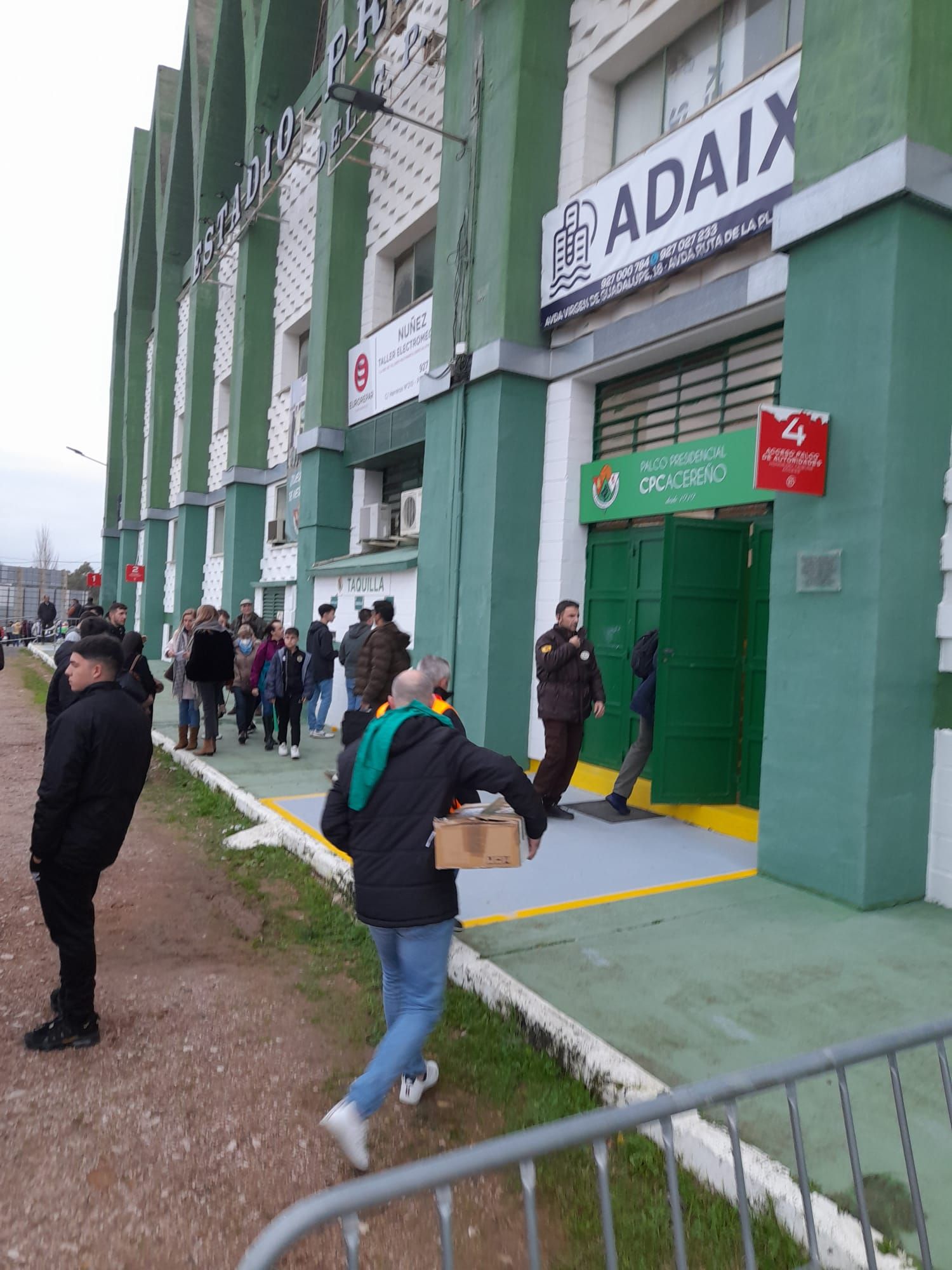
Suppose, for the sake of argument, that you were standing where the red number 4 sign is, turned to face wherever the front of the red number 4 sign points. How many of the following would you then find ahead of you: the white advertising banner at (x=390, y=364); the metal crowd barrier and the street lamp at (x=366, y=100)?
1

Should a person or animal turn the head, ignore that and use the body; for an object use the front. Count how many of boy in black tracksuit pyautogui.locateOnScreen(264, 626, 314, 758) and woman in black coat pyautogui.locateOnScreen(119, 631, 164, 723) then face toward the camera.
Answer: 1

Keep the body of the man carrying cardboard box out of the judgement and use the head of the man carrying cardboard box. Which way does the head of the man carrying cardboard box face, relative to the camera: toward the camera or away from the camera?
away from the camera

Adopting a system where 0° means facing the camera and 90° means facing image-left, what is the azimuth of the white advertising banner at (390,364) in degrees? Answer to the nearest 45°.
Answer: approximately 45°

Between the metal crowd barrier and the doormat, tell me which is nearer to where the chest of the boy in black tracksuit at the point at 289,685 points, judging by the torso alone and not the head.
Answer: the metal crowd barrier

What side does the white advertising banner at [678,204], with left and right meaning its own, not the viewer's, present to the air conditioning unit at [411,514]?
right
